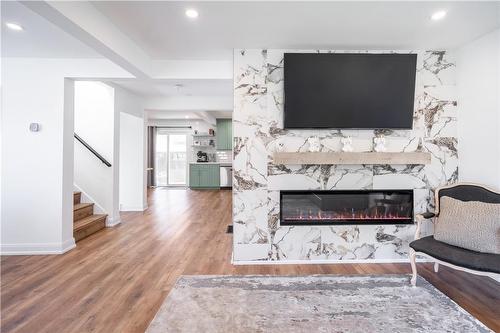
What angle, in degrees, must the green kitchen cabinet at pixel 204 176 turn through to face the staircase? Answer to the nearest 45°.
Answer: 0° — it already faces it

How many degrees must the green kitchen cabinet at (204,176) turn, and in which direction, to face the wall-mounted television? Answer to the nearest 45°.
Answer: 0° — it already faces it

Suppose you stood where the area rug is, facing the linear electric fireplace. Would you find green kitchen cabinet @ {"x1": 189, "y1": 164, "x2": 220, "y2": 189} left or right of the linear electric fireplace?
left

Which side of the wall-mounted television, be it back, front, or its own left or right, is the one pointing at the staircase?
right

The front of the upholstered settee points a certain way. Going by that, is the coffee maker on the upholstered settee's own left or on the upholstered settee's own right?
on the upholstered settee's own right

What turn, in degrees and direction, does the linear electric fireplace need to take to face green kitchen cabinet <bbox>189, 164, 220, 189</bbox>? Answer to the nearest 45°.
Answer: approximately 135° to its right

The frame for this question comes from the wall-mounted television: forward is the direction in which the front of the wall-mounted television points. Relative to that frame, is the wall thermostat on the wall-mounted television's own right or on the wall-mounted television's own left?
on the wall-mounted television's own right

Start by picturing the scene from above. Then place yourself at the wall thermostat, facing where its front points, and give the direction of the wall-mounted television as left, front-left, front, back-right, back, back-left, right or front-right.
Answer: front-left

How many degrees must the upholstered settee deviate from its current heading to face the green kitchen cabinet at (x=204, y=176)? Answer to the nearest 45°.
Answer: approximately 90° to its right

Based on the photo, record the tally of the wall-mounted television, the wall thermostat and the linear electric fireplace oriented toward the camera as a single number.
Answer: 3

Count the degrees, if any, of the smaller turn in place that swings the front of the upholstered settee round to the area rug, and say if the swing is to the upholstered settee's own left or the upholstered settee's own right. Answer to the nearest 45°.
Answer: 0° — it already faces it
